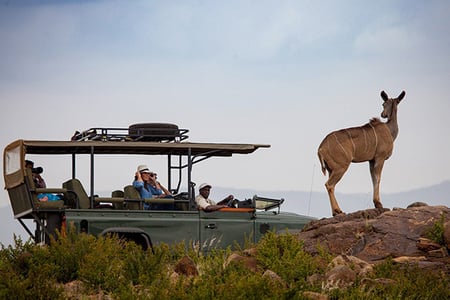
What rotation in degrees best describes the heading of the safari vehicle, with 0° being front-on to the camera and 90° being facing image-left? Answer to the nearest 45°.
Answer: approximately 270°

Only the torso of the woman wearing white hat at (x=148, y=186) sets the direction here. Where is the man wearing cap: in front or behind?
in front

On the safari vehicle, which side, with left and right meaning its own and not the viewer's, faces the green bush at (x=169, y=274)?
right

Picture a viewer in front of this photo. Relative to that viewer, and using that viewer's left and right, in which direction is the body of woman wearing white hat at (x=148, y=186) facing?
facing the viewer and to the right of the viewer

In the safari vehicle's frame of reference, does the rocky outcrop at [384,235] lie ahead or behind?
ahead
